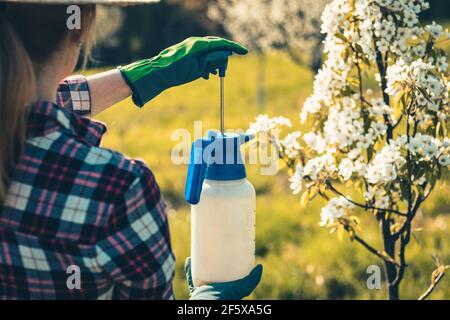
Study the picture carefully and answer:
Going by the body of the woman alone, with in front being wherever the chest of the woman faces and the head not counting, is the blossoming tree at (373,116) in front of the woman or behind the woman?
in front

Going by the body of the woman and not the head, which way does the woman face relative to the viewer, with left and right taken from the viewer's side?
facing away from the viewer and to the right of the viewer

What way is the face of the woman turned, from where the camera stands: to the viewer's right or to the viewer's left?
to the viewer's right

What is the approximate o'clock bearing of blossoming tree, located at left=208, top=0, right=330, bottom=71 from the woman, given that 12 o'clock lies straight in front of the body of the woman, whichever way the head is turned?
The blossoming tree is roughly at 11 o'clock from the woman.

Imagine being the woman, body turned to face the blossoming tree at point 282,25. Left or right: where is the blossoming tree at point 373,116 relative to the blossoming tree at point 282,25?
right
